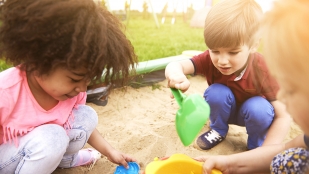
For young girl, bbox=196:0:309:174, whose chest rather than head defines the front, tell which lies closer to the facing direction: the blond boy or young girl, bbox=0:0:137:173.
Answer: the young girl

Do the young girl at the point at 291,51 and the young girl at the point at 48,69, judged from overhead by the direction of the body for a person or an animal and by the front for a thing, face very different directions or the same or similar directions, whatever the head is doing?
very different directions

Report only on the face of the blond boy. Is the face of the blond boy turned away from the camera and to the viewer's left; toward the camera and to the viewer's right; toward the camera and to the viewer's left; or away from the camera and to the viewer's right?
toward the camera and to the viewer's left

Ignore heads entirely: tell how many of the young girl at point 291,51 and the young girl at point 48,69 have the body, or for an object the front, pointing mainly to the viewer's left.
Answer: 1

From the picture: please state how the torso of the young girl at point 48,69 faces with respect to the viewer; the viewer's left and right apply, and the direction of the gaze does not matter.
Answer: facing the viewer and to the right of the viewer

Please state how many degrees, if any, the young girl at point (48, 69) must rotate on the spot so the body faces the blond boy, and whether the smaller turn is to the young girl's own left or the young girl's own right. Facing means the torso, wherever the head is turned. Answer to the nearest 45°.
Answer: approximately 45° to the young girl's own left

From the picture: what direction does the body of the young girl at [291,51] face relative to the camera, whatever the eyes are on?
to the viewer's left

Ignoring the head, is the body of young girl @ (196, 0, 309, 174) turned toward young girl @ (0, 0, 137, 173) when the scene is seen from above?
yes

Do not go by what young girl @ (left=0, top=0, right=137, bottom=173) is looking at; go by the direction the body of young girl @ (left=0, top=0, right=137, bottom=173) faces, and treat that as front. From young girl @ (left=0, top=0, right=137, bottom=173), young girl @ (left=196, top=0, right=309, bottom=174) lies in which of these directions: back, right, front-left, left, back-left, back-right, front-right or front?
front

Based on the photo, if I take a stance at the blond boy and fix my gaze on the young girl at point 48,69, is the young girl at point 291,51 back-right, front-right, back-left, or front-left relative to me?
front-left
